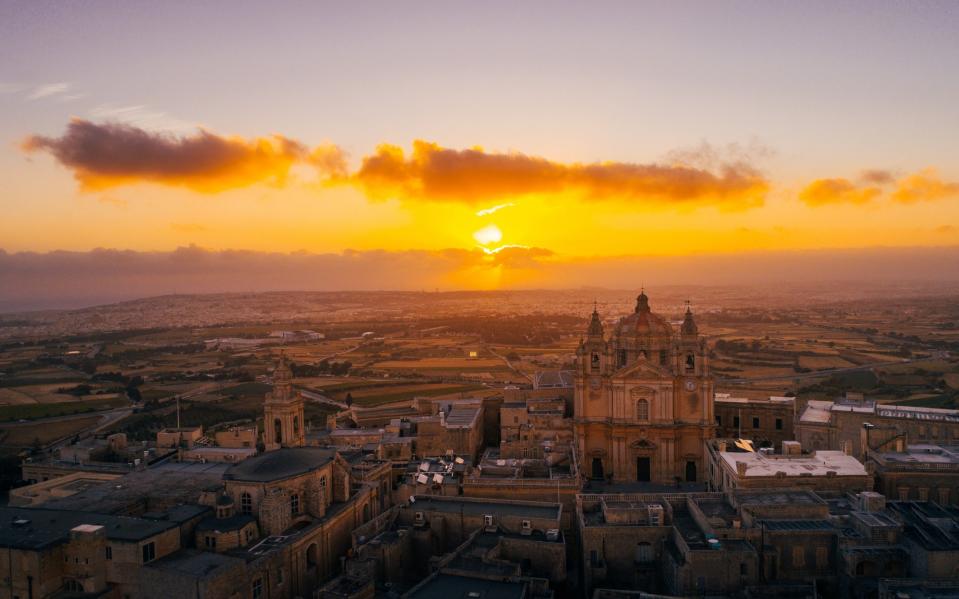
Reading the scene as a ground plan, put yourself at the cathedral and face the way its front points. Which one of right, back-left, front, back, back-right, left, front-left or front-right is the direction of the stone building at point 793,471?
front-left

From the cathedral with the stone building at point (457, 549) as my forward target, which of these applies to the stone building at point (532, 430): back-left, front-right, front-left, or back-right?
front-right

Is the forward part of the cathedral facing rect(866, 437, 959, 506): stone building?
no

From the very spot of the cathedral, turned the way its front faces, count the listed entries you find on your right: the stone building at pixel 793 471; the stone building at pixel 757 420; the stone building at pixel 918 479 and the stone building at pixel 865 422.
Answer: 0

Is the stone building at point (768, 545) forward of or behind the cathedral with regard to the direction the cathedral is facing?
forward

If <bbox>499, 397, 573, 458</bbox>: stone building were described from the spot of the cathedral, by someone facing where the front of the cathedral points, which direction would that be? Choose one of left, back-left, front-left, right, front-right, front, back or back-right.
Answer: right

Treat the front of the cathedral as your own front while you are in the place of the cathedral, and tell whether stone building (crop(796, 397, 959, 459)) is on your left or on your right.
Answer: on your left

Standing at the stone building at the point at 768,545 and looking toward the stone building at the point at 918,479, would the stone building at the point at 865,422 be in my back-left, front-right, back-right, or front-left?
front-left

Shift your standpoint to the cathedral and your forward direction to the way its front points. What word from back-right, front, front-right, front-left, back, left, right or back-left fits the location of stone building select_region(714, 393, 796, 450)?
back-left

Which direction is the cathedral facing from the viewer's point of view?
toward the camera

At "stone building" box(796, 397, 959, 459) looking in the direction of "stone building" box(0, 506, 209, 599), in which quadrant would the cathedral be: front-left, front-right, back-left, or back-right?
front-right

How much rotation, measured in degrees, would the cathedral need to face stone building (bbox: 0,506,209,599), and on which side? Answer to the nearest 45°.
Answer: approximately 45° to its right

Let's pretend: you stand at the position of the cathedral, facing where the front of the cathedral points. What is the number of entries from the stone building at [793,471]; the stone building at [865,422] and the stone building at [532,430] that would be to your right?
1
